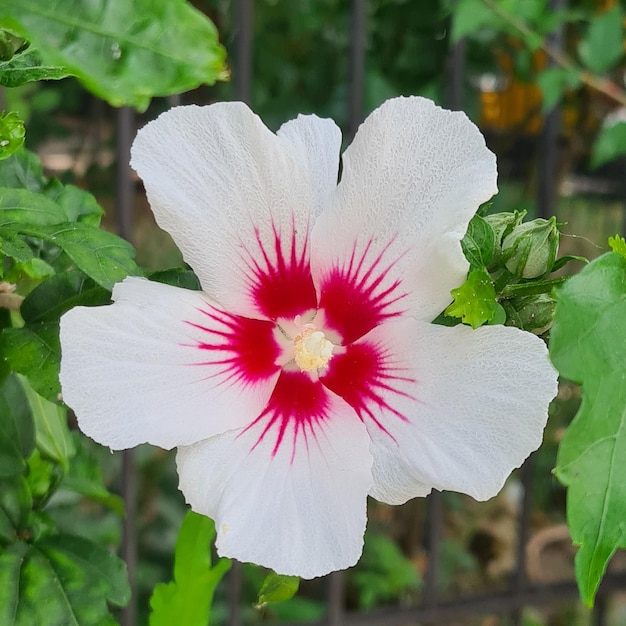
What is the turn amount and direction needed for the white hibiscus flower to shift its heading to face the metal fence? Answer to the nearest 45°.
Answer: approximately 180°

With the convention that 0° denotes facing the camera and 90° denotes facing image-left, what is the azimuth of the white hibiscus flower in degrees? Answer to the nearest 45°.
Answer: approximately 0°

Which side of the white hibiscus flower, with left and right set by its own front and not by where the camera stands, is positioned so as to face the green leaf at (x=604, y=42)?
back

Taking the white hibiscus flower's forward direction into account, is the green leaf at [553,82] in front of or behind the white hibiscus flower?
behind
